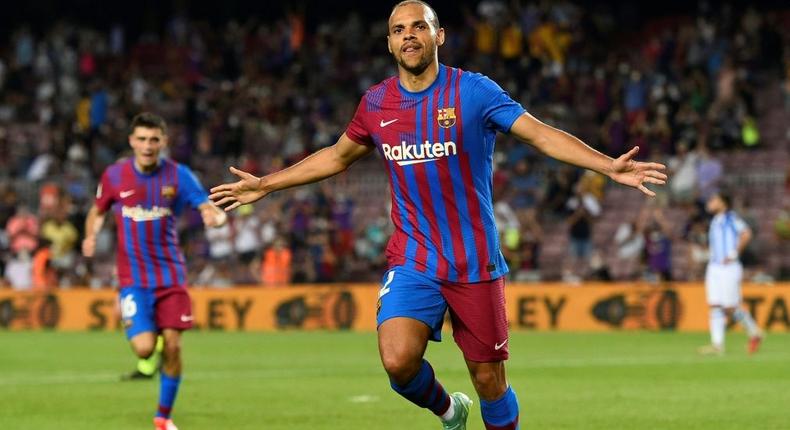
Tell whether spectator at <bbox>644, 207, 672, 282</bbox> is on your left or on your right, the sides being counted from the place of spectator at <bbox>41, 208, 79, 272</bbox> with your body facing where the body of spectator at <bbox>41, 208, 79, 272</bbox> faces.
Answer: on your left

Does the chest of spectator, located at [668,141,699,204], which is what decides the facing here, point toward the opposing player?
yes

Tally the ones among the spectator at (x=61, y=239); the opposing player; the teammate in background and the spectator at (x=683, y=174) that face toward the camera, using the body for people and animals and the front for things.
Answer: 3

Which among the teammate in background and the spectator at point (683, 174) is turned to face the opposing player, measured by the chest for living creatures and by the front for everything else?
the spectator

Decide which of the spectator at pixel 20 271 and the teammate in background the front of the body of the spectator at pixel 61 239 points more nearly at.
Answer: the teammate in background

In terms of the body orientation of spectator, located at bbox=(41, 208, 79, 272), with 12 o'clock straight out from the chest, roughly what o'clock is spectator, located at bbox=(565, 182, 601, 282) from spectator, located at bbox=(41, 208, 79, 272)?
spectator, located at bbox=(565, 182, 601, 282) is roughly at 10 o'clock from spectator, located at bbox=(41, 208, 79, 272).

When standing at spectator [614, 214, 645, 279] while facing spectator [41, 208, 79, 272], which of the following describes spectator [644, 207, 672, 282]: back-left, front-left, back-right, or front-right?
back-left

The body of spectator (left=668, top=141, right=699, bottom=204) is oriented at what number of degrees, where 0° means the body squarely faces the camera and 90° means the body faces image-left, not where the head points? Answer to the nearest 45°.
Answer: approximately 0°

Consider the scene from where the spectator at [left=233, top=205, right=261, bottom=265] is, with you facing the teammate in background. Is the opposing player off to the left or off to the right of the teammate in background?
left
